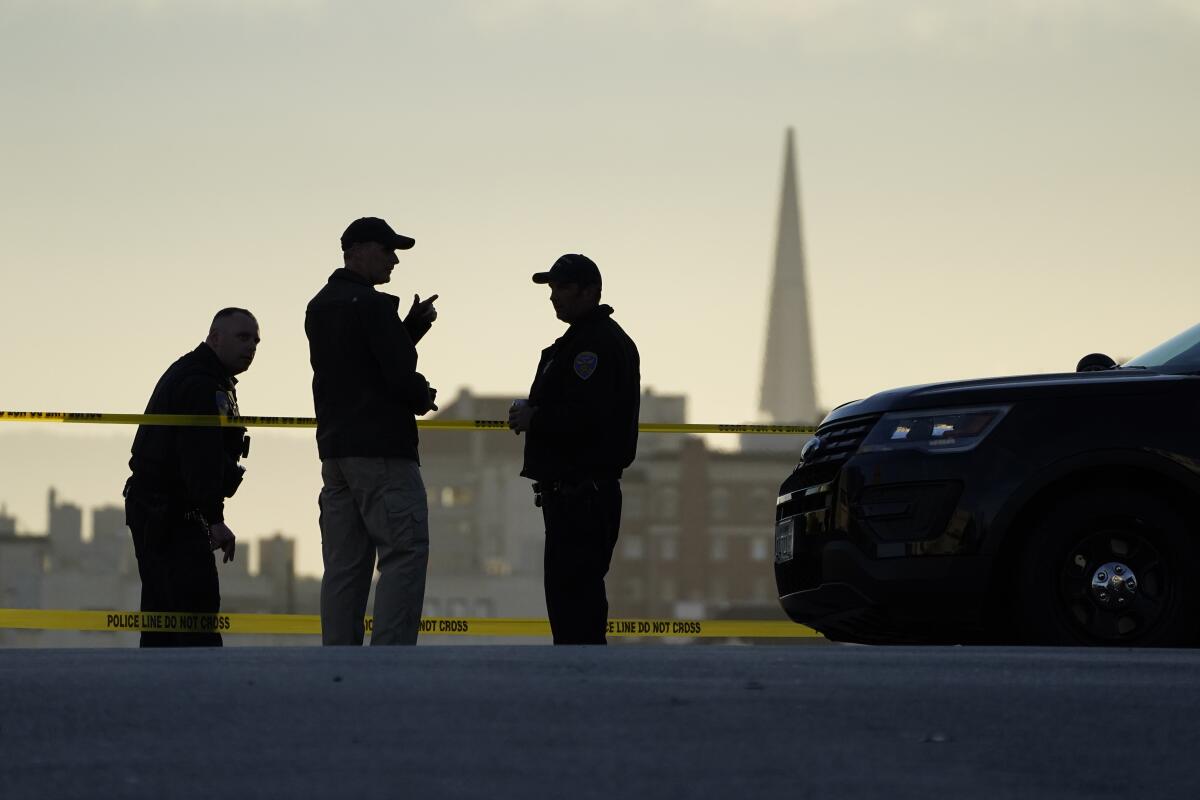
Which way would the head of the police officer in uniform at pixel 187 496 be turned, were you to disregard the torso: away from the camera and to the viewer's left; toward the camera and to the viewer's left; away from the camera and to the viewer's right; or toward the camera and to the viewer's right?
toward the camera and to the viewer's right

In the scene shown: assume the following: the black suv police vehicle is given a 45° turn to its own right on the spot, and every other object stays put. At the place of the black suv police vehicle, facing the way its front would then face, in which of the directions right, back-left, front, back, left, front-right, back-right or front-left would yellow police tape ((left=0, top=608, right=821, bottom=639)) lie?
front

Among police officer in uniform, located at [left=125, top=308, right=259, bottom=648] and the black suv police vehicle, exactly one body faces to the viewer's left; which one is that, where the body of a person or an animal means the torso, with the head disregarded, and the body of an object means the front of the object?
the black suv police vehicle

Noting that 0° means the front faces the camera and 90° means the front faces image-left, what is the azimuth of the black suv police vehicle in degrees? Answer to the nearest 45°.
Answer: approximately 90°

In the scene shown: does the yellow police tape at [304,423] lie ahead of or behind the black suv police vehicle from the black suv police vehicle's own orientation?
ahead

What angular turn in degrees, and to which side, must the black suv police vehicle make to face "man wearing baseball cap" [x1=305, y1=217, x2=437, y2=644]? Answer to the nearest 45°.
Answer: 0° — it already faces them

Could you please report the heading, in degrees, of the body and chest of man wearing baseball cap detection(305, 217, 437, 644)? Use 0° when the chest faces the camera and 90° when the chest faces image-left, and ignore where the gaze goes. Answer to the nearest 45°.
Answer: approximately 225°

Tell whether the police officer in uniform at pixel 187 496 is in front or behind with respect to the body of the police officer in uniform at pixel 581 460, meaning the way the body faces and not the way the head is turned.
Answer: in front

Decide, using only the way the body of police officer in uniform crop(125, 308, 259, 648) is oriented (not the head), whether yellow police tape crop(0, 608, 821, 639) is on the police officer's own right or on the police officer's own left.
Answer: on the police officer's own right

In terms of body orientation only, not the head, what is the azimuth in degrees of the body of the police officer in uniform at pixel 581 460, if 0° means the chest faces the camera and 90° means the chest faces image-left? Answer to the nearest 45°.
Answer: approximately 90°

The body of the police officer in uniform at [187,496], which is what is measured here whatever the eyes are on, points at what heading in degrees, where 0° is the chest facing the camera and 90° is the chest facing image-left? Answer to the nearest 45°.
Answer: approximately 270°
